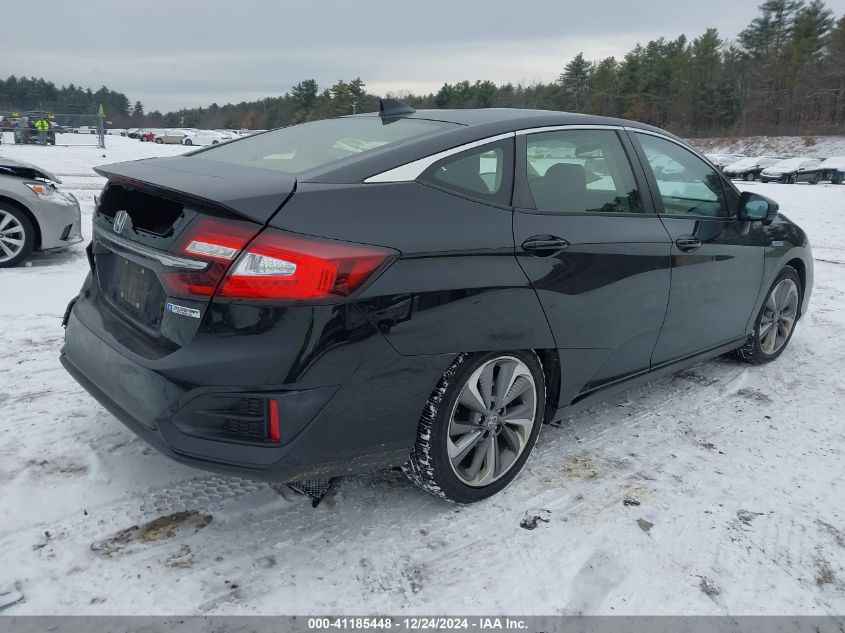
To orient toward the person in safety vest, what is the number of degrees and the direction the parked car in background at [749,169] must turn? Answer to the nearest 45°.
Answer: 0° — it already faces them

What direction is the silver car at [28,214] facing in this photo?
to the viewer's right

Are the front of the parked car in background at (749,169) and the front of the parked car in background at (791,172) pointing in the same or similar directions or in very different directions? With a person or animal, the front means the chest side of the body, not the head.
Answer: same or similar directions

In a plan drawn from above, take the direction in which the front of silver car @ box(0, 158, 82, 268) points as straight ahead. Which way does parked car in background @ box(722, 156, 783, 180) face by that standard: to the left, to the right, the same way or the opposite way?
the opposite way

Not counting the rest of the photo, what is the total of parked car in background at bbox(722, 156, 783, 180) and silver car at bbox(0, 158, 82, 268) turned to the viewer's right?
1

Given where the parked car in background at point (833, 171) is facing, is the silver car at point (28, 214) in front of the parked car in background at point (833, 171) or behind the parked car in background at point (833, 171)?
in front

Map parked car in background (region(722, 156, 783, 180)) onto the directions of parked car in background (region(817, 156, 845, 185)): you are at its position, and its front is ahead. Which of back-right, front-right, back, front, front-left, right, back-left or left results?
front-right

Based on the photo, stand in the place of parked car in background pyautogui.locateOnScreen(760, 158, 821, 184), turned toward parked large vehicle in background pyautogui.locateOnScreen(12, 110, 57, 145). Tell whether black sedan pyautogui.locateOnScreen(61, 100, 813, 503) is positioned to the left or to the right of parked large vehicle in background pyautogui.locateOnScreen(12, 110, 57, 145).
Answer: left

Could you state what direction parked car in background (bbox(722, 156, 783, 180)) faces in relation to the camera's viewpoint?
facing the viewer and to the left of the viewer

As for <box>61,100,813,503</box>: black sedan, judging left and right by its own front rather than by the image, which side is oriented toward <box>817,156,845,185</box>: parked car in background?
front

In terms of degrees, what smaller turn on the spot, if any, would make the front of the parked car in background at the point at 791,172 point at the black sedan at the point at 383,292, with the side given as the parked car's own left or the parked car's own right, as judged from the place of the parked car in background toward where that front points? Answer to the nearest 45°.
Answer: approximately 45° to the parked car's own left

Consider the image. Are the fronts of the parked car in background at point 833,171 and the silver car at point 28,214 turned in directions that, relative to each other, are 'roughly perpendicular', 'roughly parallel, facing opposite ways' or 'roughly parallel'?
roughly parallel, facing opposite ways

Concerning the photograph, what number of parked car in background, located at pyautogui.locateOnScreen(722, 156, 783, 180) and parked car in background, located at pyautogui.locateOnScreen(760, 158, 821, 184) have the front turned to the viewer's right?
0

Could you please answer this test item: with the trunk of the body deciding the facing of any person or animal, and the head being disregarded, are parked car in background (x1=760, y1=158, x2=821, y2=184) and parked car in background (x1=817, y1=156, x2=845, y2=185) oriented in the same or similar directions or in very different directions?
same or similar directions

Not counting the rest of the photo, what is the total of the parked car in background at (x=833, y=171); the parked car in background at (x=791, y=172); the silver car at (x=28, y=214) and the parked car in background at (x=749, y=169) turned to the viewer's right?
1

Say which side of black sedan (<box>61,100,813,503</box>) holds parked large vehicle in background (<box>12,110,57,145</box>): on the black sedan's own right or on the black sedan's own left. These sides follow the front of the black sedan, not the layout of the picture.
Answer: on the black sedan's own left

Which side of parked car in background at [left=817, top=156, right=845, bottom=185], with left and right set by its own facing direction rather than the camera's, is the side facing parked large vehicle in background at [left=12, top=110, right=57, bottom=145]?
front

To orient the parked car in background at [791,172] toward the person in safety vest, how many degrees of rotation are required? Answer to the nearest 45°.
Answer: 0° — it already faces them
